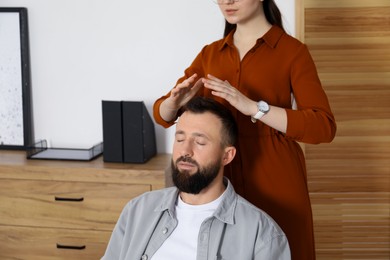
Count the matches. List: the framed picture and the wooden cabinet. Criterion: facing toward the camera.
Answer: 2

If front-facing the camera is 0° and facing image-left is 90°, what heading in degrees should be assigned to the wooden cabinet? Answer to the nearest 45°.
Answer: approximately 0°

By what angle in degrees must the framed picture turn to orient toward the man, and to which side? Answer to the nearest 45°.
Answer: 0° — it already faces them

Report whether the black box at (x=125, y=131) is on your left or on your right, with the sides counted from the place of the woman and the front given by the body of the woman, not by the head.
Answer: on your right

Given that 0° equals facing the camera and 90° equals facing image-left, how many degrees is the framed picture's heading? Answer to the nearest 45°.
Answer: approximately 0°

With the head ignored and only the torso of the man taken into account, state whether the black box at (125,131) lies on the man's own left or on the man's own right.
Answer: on the man's own right

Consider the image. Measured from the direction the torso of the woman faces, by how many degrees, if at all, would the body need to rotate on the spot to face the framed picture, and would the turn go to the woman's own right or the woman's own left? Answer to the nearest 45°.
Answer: approximately 90° to the woman's own right
